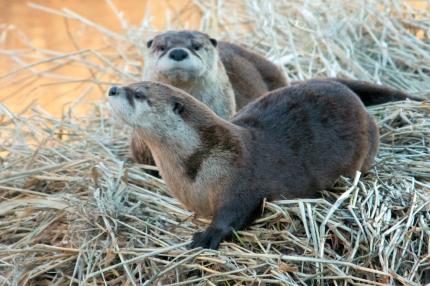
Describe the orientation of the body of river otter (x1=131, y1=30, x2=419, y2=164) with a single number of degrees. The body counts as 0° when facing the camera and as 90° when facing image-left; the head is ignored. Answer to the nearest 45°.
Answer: approximately 45°
